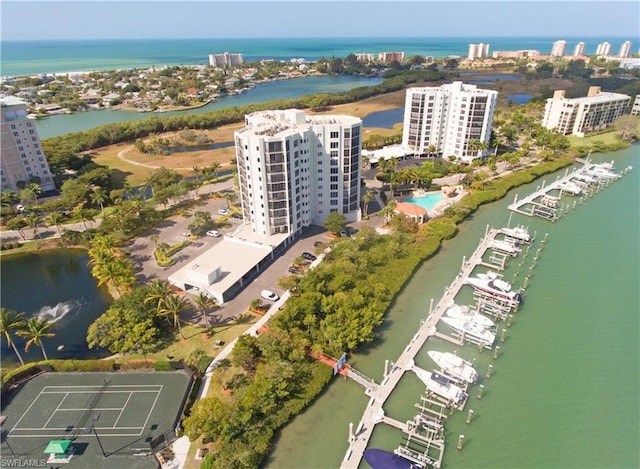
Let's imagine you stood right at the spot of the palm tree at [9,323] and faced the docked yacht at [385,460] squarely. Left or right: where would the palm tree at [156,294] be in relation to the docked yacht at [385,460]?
left

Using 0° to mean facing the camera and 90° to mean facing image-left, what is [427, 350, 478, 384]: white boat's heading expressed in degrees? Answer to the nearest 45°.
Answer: approximately 135°

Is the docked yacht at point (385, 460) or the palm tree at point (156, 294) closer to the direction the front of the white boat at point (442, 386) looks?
the palm tree

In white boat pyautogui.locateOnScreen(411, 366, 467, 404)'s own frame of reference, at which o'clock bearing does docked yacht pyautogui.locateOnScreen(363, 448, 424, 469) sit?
The docked yacht is roughly at 8 o'clock from the white boat.

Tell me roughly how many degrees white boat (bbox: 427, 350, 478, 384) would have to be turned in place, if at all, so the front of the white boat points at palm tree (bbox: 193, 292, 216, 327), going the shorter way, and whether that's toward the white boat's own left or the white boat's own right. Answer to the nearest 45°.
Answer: approximately 45° to the white boat's own left

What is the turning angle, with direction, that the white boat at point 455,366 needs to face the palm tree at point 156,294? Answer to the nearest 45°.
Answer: approximately 45° to its left

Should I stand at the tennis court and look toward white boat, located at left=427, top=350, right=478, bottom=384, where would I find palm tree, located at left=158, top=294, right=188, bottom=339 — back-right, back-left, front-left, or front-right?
front-left

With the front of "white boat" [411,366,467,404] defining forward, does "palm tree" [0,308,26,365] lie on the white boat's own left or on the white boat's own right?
on the white boat's own left

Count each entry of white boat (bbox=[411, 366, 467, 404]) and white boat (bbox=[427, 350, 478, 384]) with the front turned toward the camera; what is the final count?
0

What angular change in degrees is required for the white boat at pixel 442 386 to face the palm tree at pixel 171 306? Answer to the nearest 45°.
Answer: approximately 45° to its left

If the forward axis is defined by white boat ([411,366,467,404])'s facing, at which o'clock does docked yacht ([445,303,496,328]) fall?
The docked yacht is roughly at 2 o'clock from the white boat.

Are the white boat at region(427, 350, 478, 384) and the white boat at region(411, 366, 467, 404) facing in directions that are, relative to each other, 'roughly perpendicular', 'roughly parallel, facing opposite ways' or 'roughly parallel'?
roughly parallel
